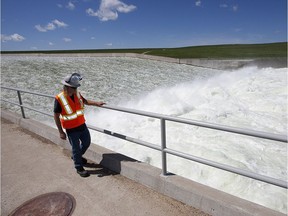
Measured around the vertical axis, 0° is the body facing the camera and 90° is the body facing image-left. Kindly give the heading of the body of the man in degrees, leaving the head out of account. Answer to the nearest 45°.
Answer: approximately 315°
